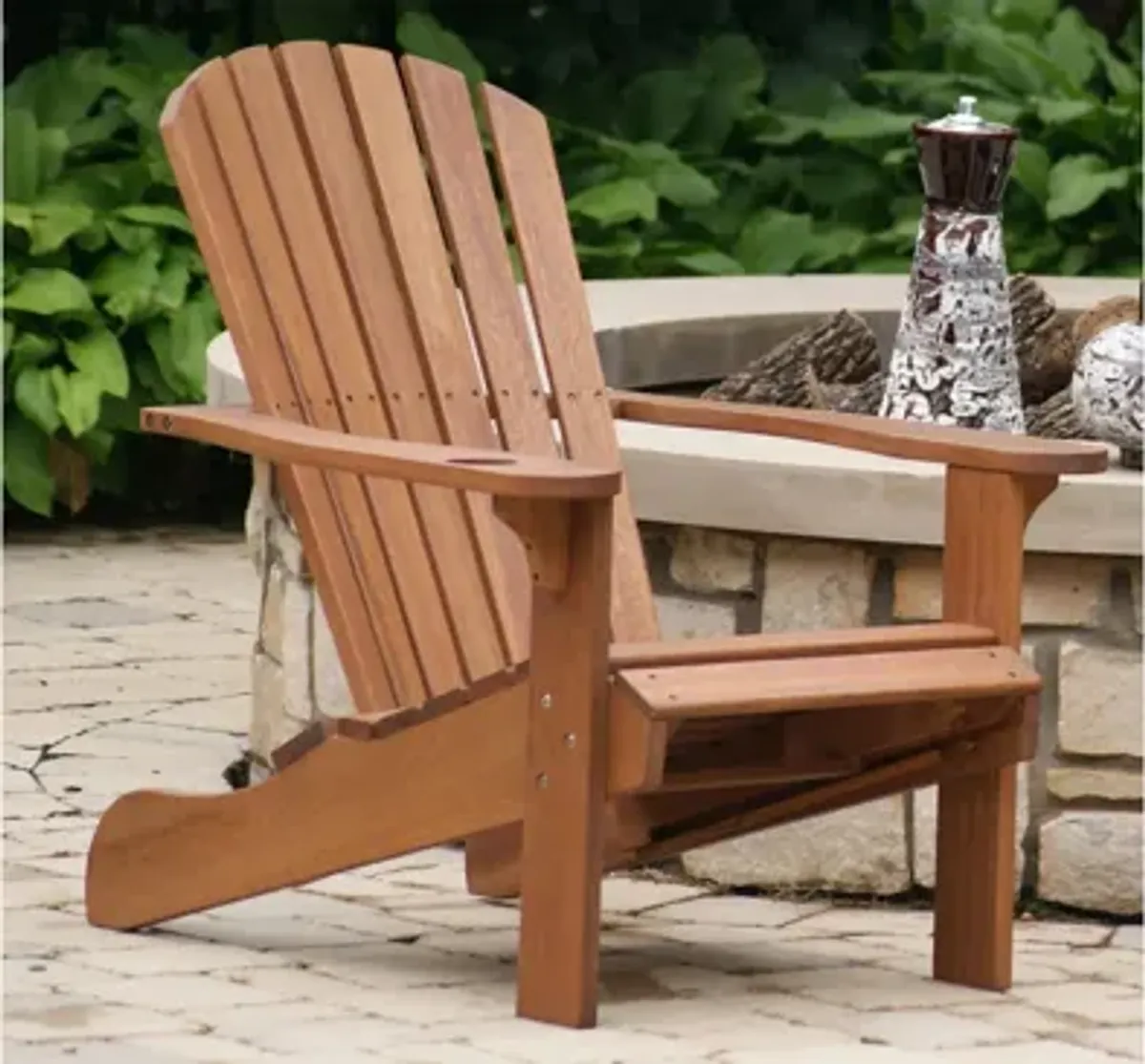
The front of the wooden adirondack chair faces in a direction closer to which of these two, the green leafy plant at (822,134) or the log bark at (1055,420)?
the log bark

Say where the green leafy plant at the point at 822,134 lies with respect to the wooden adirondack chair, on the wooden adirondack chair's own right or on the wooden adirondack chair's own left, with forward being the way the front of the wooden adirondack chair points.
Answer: on the wooden adirondack chair's own left

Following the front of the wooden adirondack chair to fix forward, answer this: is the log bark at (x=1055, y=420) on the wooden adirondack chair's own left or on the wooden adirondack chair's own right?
on the wooden adirondack chair's own left

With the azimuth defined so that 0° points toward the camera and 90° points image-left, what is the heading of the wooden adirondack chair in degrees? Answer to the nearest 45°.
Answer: approximately 315°

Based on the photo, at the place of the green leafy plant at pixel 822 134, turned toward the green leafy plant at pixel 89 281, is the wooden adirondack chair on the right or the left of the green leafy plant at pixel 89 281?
left

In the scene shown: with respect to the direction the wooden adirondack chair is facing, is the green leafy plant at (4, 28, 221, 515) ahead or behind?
behind
